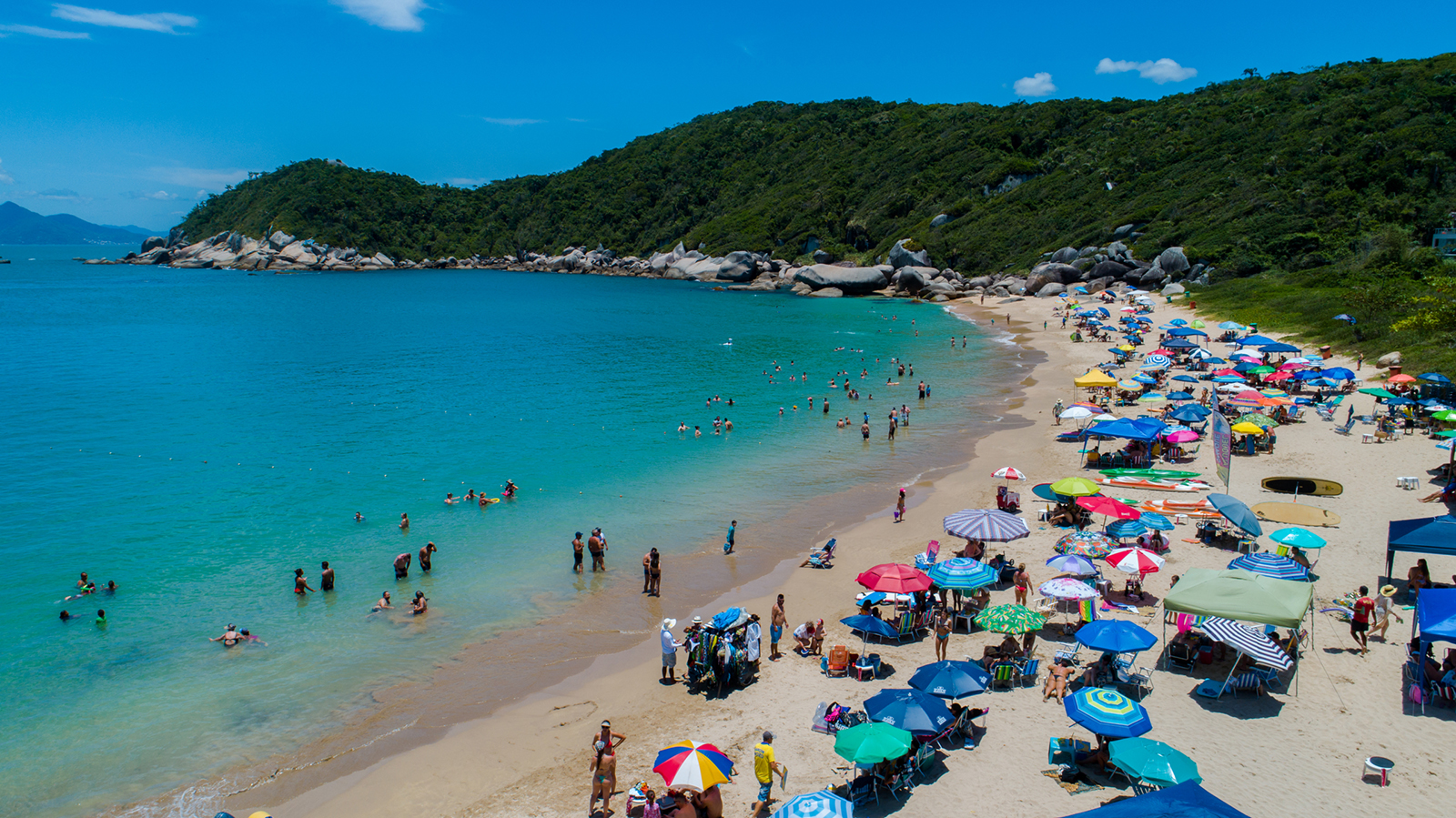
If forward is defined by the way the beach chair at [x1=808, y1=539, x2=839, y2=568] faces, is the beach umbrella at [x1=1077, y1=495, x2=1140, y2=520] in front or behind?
behind

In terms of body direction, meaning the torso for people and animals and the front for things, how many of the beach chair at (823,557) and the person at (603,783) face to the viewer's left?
1

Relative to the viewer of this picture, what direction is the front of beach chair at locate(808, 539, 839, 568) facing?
facing to the left of the viewer

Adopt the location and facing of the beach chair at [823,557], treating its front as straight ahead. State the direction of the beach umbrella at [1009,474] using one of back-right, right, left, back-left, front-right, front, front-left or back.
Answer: back-right

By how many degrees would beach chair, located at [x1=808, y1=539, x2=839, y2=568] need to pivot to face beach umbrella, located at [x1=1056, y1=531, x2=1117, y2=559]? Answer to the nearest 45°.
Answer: approximately 180°

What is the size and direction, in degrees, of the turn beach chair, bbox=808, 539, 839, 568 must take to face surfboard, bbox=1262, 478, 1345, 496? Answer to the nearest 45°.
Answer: approximately 180°

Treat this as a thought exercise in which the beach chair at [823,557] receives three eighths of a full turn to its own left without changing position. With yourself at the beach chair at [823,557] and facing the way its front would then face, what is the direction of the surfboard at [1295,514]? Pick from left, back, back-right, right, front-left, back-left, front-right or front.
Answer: front-left

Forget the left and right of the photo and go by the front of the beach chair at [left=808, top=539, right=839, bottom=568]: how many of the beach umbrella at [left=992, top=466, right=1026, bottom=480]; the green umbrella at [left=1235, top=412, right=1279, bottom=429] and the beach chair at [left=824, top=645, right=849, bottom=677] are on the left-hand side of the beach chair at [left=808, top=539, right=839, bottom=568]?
1

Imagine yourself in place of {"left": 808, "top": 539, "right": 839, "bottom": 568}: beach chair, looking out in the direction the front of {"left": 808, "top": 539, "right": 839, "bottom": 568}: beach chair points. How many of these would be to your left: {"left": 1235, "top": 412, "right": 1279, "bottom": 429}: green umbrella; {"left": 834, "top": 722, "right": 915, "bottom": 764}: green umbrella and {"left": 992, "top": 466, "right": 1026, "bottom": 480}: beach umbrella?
1
